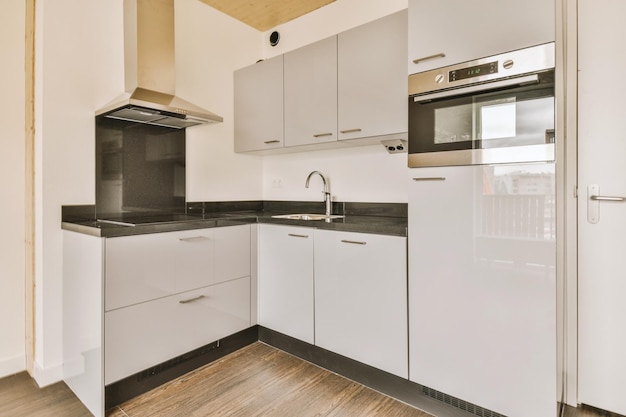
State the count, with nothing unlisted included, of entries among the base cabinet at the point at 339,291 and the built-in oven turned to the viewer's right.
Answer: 0

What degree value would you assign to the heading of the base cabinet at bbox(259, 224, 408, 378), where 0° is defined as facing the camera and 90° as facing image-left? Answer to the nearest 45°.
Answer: approximately 45°

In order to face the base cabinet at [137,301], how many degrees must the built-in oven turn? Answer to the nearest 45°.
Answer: approximately 45° to its right

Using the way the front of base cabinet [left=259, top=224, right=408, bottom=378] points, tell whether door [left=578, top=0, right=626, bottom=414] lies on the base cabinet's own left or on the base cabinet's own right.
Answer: on the base cabinet's own left

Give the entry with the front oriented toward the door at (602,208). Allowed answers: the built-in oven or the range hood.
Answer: the range hood

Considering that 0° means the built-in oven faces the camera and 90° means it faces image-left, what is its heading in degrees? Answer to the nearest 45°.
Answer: approximately 45°

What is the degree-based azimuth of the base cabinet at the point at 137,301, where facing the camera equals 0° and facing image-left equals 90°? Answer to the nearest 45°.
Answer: approximately 315°

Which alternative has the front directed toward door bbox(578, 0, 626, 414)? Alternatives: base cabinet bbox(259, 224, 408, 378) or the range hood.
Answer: the range hood

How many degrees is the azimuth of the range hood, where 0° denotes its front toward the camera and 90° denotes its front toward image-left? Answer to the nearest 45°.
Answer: approximately 315°
